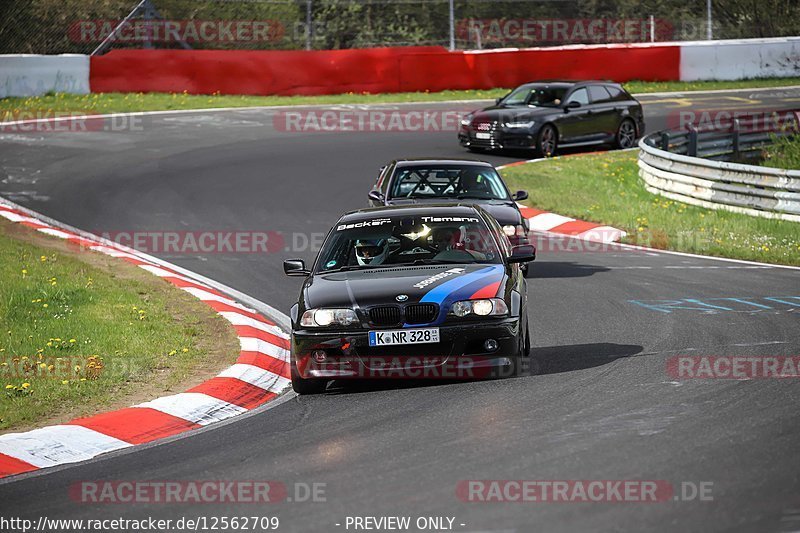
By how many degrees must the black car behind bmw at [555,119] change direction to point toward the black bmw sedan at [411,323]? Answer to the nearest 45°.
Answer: approximately 45° to its left

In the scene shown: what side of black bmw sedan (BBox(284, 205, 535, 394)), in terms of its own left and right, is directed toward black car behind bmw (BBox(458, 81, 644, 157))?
back

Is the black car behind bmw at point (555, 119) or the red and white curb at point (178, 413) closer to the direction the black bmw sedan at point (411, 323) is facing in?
the red and white curb

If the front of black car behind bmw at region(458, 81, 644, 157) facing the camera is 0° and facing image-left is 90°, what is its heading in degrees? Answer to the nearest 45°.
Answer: approximately 45°

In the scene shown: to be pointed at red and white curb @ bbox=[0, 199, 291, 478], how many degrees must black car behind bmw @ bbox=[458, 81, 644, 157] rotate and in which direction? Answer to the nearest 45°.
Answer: approximately 45° to its left

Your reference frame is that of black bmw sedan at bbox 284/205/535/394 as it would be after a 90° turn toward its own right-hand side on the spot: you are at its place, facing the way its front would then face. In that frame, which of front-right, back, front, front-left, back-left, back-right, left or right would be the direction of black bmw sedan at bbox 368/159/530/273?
right

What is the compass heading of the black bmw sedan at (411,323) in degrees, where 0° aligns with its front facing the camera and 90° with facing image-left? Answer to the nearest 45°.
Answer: approximately 0°
